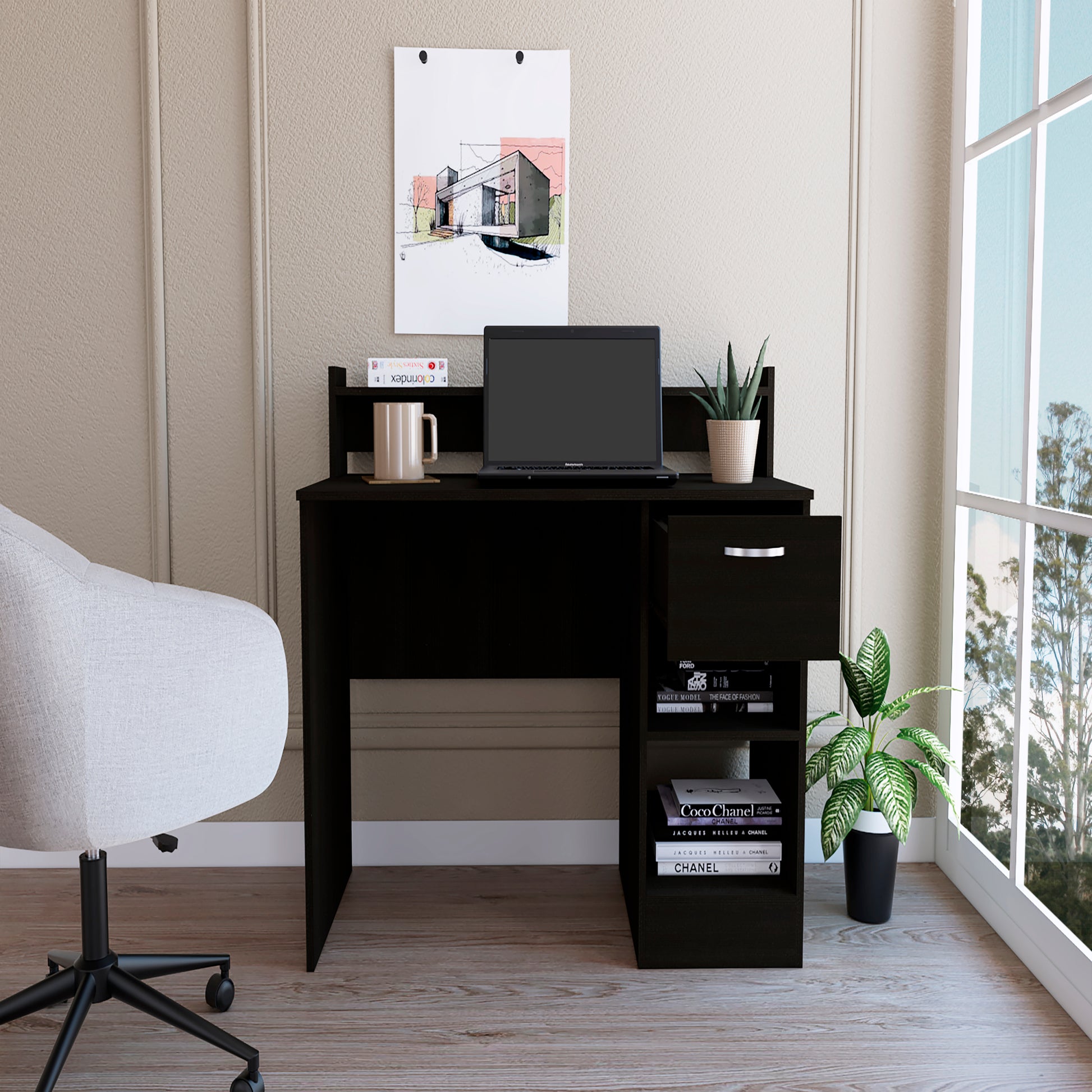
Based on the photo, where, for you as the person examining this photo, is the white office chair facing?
facing away from the viewer and to the right of the viewer

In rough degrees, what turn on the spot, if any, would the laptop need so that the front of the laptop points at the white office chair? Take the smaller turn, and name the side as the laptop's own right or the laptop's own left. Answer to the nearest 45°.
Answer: approximately 45° to the laptop's own right
